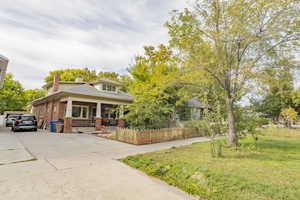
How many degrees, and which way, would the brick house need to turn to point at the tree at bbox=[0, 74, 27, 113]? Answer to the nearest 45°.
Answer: approximately 180°

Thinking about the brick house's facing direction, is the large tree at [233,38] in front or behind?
in front

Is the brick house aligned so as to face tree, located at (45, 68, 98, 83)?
no

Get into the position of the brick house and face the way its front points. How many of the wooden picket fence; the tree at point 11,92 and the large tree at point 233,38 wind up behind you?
1

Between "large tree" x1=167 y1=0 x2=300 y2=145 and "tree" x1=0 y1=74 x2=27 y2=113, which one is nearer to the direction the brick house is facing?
the large tree

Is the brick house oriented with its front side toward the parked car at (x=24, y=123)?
no

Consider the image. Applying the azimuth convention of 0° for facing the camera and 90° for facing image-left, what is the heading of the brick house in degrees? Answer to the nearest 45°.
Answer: approximately 315°

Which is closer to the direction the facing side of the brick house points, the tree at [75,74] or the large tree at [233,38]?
the large tree

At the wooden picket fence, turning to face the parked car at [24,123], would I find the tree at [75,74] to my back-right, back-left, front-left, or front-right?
front-right

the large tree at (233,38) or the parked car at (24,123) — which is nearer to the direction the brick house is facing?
the large tree
